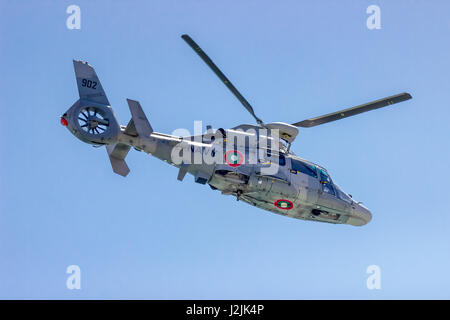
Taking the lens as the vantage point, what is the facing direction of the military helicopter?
facing to the right of the viewer
